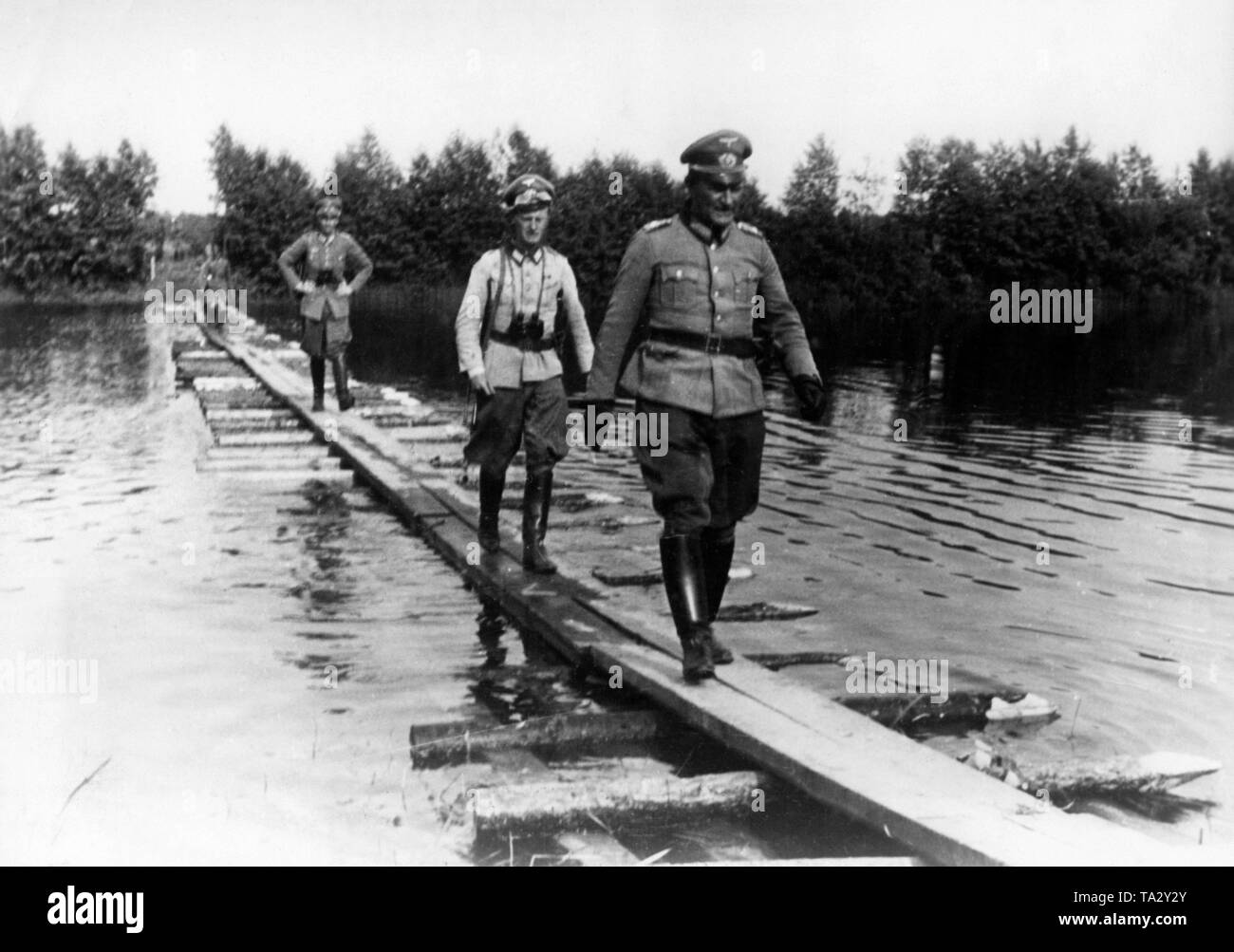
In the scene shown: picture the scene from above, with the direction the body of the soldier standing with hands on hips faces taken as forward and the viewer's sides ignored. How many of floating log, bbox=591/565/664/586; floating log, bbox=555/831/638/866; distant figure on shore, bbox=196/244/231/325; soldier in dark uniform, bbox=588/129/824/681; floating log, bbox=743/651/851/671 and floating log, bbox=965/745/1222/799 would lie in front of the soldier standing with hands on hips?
5

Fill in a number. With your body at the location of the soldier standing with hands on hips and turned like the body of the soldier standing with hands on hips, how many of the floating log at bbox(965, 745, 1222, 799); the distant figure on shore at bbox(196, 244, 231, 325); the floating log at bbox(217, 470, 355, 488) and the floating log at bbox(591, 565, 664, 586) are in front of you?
3

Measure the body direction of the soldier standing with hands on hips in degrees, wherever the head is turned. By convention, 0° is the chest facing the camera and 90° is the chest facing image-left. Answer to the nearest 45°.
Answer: approximately 0°

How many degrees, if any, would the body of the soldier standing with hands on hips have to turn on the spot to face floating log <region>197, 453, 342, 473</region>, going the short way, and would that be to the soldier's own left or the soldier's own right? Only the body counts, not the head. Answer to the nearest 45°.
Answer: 0° — they already face it

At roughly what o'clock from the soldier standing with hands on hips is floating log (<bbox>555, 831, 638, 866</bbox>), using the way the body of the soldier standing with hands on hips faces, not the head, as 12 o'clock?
The floating log is roughly at 12 o'clock from the soldier standing with hands on hips.

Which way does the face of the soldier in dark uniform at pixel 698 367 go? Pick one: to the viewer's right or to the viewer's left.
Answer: to the viewer's right

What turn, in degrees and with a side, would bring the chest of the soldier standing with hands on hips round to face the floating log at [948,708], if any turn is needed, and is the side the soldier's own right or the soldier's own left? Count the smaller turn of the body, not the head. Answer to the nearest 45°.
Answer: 0° — they already face it

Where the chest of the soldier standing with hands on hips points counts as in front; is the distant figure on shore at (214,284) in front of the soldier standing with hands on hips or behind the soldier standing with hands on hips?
behind

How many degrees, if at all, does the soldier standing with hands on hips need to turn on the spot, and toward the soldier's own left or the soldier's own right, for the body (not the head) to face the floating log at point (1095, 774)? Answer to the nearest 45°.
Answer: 0° — they already face it
